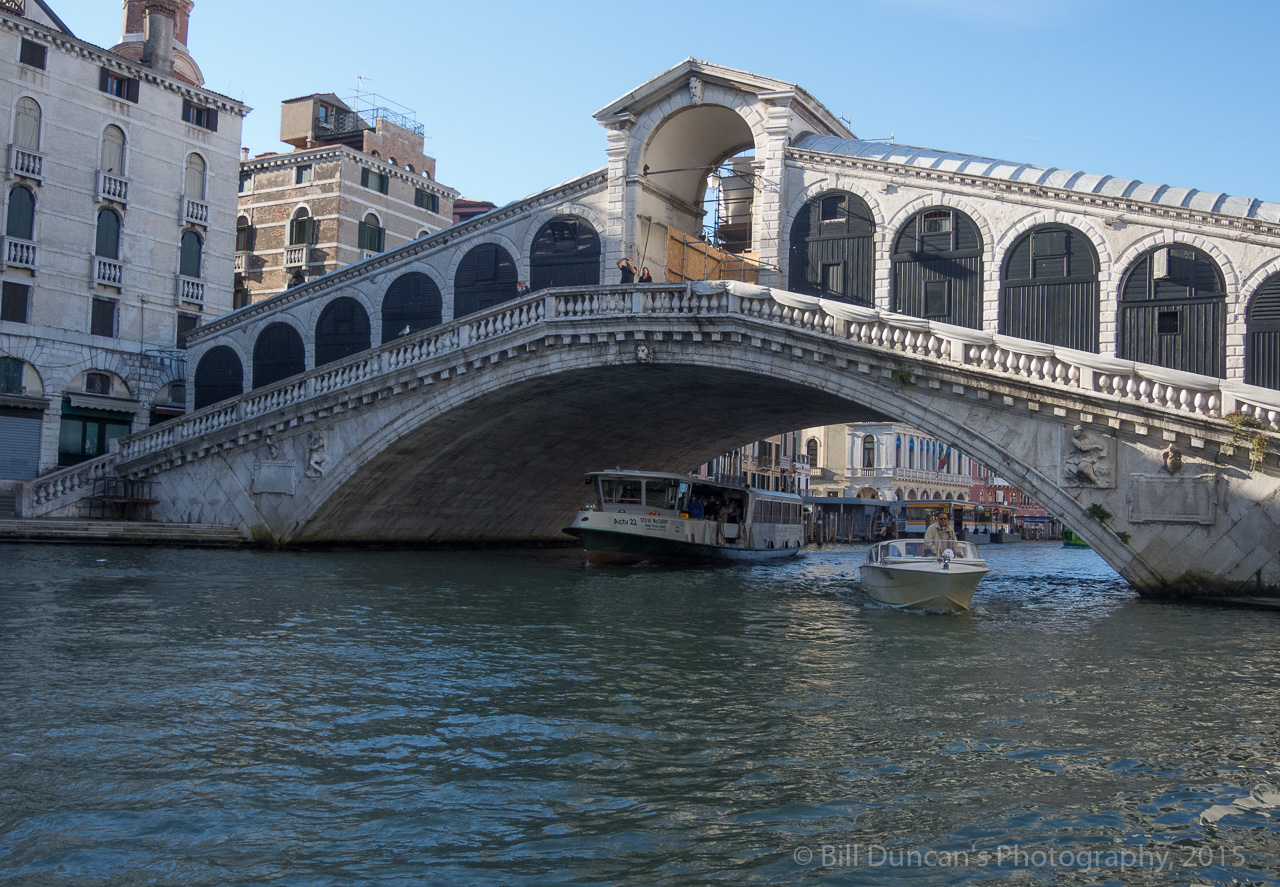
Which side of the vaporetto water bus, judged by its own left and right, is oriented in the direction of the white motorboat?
left

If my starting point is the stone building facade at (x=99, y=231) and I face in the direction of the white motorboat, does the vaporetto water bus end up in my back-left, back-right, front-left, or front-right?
front-left

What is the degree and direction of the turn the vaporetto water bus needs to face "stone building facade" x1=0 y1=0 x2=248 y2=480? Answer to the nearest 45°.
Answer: approximately 45° to its right

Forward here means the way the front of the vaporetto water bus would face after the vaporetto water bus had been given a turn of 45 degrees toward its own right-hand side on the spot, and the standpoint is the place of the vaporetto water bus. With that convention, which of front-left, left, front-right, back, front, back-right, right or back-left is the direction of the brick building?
front-right

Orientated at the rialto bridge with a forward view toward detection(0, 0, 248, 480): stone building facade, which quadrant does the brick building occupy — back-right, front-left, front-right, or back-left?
front-right

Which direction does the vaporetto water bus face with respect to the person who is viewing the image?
facing the viewer and to the left of the viewer
